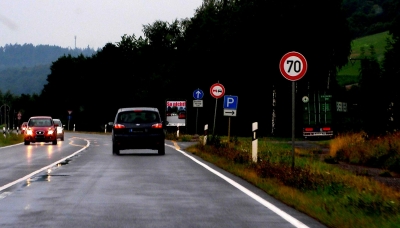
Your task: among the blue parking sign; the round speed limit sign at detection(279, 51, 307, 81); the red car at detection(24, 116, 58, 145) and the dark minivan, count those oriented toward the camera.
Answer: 3

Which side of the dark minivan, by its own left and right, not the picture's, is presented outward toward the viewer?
back

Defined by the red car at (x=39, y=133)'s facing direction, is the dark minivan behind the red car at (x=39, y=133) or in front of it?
in front

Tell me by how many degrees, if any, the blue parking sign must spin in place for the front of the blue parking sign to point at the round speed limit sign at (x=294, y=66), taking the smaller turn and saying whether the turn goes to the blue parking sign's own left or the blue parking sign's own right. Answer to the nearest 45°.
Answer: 0° — it already faces it

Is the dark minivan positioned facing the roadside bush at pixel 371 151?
no

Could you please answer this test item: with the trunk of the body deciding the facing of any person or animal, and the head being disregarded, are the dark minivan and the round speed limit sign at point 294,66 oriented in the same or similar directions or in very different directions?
very different directions

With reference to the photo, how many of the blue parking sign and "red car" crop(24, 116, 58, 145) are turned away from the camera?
0

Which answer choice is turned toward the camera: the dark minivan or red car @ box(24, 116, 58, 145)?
the red car

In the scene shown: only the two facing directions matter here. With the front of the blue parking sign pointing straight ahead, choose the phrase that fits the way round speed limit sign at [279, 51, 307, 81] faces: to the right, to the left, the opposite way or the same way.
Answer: the same way

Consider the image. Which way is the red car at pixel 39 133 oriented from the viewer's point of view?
toward the camera

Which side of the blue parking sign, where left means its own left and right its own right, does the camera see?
front

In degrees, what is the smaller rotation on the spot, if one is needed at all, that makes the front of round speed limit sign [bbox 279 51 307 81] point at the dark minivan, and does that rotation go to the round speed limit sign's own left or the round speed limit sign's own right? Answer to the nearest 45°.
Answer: approximately 135° to the round speed limit sign's own right

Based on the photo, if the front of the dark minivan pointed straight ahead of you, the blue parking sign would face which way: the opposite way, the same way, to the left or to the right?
the opposite way

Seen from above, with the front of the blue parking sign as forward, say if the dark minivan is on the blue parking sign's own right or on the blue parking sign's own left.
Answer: on the blue parking sign's own right

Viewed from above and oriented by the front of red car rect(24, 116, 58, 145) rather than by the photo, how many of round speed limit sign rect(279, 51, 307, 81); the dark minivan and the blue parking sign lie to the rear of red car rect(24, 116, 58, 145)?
0

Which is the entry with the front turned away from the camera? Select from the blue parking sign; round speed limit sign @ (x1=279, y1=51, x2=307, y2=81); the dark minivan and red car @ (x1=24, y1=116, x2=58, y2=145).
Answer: the dark minivan
